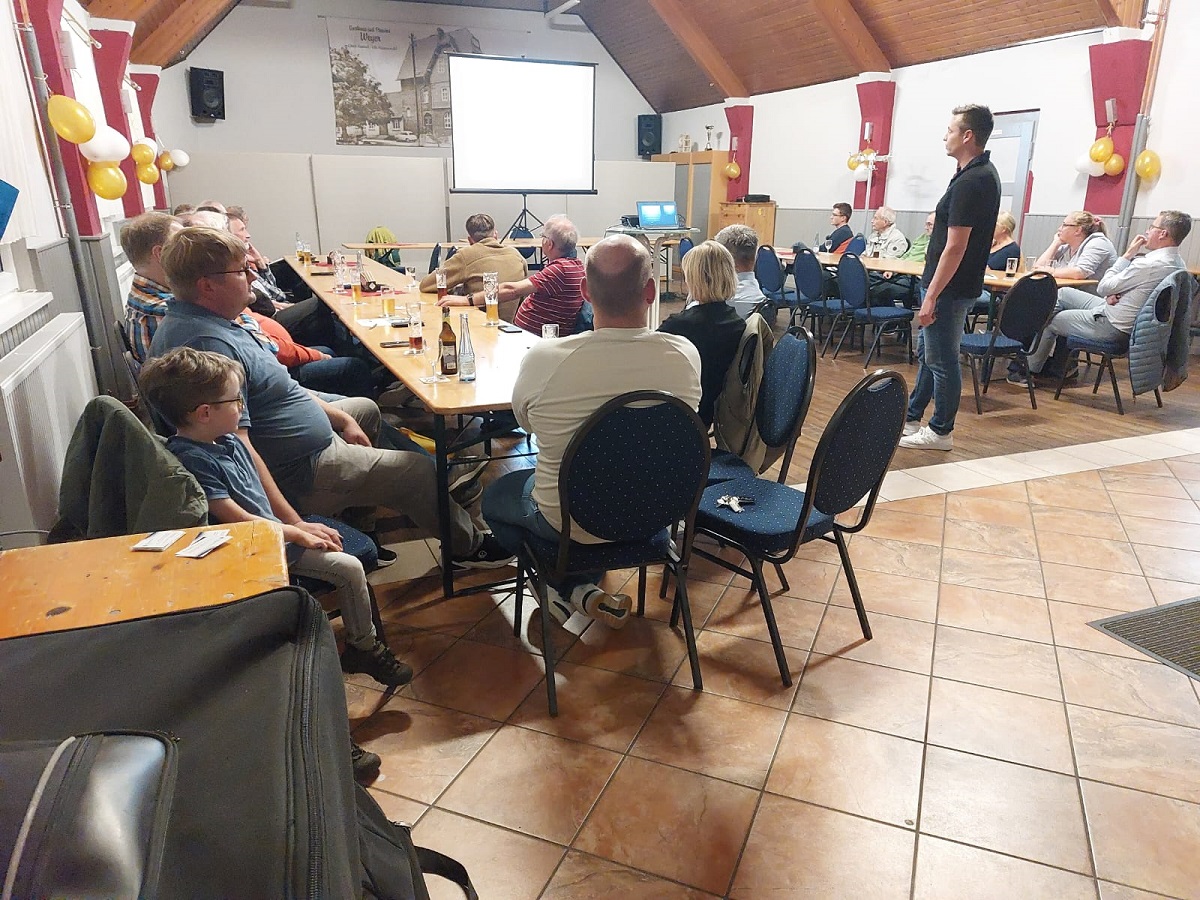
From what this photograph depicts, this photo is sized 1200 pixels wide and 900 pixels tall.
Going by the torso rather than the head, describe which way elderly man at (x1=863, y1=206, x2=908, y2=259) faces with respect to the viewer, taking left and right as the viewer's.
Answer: facing the viewer and to the left of the viewer

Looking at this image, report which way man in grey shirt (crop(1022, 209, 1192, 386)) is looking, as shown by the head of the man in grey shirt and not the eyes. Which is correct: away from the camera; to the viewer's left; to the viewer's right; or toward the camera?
to the viewer's left

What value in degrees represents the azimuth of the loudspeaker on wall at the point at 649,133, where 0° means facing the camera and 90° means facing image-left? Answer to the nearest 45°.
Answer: approximately 0°

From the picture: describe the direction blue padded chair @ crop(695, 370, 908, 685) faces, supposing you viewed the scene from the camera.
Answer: facing away from the viewer and to the left of the viewer

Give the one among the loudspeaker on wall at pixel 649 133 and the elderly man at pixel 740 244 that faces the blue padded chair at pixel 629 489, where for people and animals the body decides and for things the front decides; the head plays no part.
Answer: the loudspeaker on wall

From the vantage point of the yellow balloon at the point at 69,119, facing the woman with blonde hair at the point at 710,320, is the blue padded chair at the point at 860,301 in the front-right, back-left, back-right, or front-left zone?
front-left

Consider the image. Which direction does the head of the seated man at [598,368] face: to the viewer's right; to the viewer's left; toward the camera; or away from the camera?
away from the camera

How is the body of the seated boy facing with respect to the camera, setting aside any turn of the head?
to the viewer's right

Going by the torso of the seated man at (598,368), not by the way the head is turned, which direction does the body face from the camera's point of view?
away from the camera

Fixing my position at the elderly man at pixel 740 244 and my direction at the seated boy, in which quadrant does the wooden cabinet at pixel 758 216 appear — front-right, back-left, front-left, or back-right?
back-right

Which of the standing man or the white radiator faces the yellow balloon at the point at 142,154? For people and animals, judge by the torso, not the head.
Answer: the standing man

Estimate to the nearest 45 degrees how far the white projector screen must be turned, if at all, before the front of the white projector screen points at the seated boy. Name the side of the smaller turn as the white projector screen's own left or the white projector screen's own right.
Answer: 0° — it already faces them

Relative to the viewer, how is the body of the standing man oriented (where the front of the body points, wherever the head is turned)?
to the viewer's left

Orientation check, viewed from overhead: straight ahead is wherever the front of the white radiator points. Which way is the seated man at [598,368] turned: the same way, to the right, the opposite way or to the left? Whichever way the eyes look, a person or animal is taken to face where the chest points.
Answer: to the left

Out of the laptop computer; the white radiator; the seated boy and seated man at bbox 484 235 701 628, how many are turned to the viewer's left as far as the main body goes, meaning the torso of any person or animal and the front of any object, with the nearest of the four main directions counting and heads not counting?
0

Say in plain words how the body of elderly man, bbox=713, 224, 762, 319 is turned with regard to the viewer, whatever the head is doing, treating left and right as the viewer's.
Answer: facing away from the viewer and to the left of the viewer

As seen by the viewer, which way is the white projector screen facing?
toward the camera

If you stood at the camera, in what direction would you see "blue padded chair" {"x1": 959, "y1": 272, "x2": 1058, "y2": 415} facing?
facing away from the viewer and to the left of the viewer

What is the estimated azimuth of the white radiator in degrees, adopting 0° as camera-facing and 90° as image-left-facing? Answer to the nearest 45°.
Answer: approximately 315°
